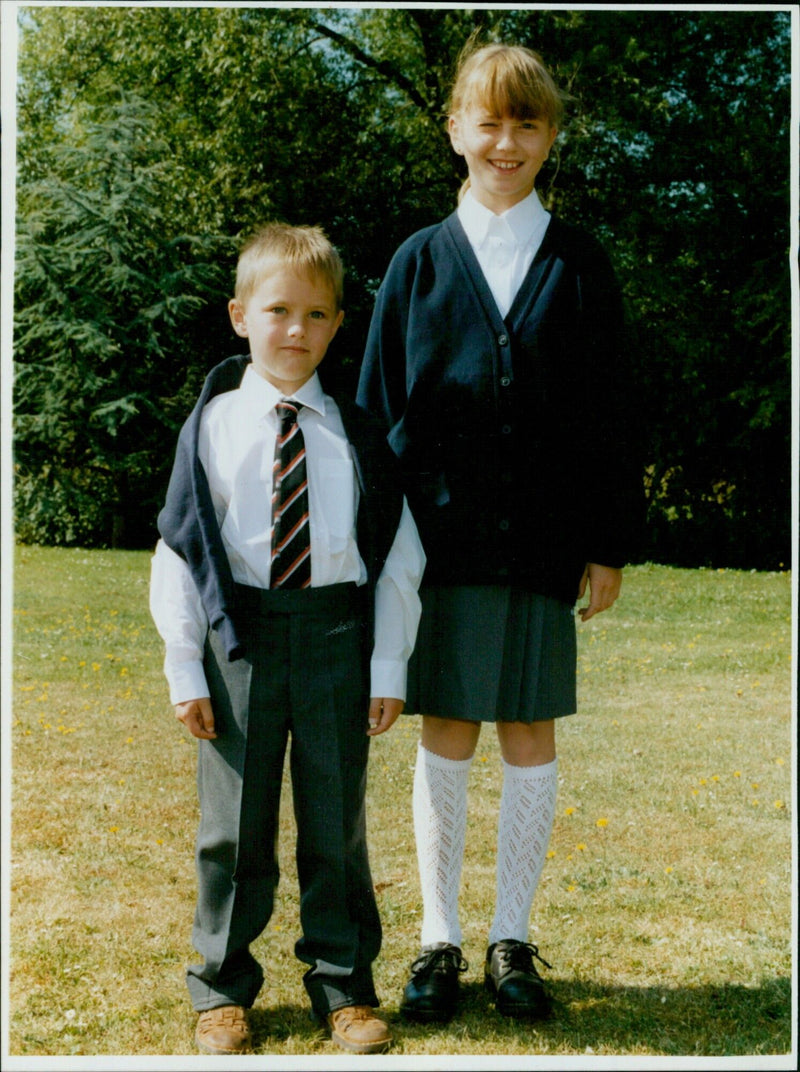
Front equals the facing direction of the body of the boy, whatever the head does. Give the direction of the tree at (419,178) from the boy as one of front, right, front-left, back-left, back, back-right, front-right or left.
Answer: back

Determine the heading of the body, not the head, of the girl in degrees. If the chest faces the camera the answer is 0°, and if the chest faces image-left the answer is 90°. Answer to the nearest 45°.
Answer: approximately 0°

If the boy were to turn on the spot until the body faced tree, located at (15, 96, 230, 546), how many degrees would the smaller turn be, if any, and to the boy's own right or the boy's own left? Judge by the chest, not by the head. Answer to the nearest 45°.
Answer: approximately 180°

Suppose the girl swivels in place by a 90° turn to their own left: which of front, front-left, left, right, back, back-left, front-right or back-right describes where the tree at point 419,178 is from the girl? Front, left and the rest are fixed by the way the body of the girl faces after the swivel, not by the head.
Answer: left

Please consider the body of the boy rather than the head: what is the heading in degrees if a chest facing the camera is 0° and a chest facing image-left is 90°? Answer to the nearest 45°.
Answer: approximately 0°

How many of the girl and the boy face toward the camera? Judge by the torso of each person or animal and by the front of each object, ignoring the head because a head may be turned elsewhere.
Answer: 2

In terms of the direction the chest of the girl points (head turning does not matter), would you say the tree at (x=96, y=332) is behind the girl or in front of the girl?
behind
